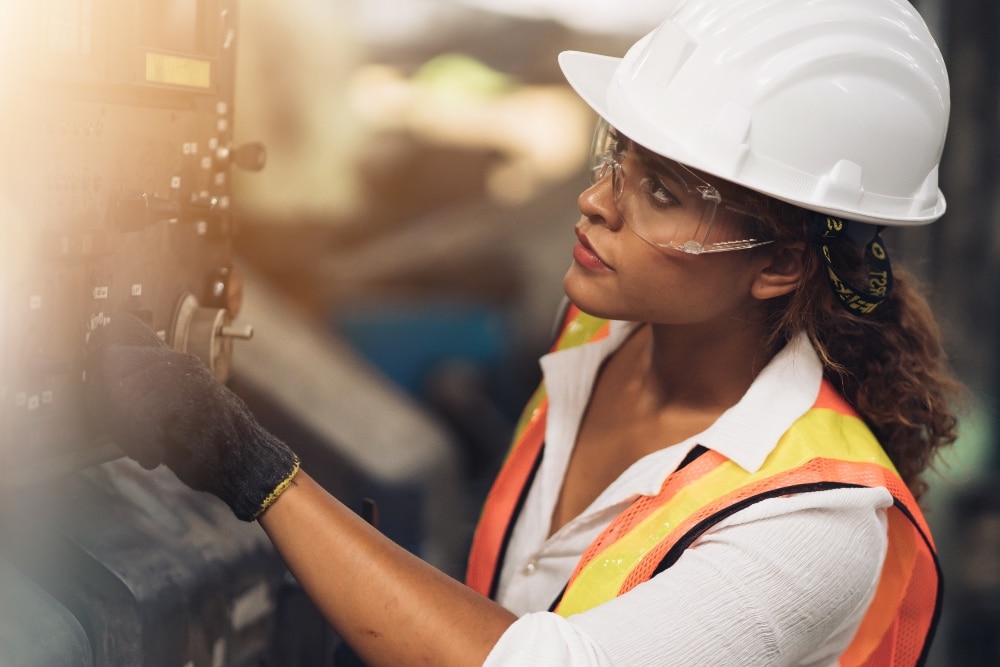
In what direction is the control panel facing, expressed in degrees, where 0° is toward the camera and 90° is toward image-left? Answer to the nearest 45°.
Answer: approximately 315°

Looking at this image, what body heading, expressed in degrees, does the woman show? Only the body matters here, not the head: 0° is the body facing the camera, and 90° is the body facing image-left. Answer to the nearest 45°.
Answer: approximately 45°

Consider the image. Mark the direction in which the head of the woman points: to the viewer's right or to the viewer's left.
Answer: to the viewer's left
